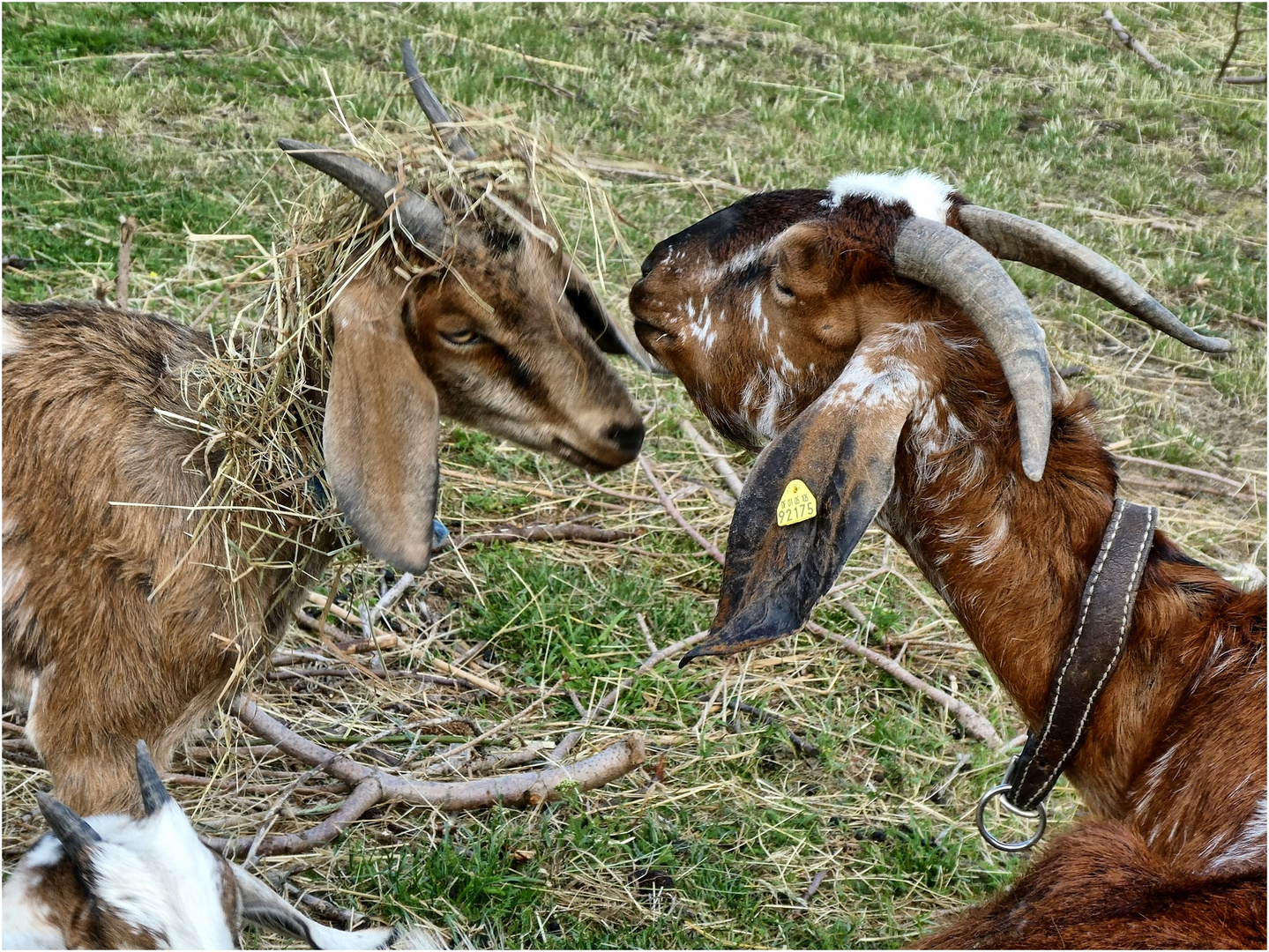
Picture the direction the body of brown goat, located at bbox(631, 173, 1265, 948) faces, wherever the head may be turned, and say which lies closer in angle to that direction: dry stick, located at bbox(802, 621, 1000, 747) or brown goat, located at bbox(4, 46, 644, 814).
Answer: the brown goat

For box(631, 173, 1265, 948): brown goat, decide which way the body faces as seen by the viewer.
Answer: to the viewer's left

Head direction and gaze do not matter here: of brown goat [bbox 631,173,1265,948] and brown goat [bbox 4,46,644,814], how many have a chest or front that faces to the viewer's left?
1

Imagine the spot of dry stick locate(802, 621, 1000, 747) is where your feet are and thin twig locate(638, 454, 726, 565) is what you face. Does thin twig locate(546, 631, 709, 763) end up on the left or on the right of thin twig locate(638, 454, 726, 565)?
left

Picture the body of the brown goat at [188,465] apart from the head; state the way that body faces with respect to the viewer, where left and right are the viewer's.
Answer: facing to the right of the viewer

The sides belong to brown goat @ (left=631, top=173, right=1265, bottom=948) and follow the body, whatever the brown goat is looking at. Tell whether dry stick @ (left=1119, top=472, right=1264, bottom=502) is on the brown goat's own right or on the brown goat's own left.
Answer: on the brown goat's own right
